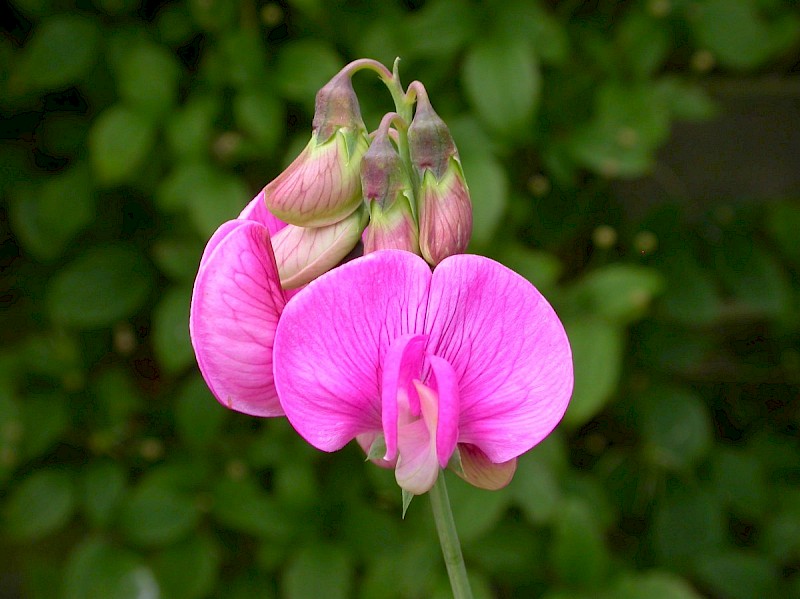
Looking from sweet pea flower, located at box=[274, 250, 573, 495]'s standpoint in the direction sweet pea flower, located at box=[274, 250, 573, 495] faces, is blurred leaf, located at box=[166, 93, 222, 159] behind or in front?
behind

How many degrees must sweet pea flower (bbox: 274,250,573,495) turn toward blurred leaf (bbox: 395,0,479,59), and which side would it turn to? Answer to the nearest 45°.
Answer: approximately 180°

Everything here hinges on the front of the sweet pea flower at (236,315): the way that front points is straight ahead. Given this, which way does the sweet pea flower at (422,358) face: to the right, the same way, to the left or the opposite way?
to the left

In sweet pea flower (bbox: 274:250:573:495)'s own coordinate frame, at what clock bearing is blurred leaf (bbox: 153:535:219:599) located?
The blurred leaf is roughly at 5 o'clock from the sweet pea flower.

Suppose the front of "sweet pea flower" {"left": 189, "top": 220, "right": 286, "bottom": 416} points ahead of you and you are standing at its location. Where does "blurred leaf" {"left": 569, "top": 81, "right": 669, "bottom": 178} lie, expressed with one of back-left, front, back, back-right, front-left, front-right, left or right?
back-right

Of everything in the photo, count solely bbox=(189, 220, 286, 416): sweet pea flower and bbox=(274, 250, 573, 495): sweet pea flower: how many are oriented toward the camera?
1

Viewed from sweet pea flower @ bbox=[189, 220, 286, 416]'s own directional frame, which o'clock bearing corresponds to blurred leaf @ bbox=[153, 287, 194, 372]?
The blurred leaf is roughly at 3 o'clock from the sweet pea flower.

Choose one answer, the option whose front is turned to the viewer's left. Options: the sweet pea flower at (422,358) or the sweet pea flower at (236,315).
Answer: the sweet pea flower at (236,315)

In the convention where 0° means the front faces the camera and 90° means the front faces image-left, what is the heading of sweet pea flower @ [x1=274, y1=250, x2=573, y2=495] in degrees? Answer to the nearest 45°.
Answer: approximately 0°

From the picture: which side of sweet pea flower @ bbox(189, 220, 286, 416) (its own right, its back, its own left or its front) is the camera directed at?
left

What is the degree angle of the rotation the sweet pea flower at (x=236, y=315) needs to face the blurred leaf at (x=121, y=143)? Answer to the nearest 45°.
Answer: approximately 90° to its right

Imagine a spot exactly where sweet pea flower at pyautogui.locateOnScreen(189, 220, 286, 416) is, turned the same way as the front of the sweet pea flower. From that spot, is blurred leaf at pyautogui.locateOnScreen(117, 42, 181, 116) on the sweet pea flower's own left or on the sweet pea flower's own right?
on the sweet pea flower's own right
